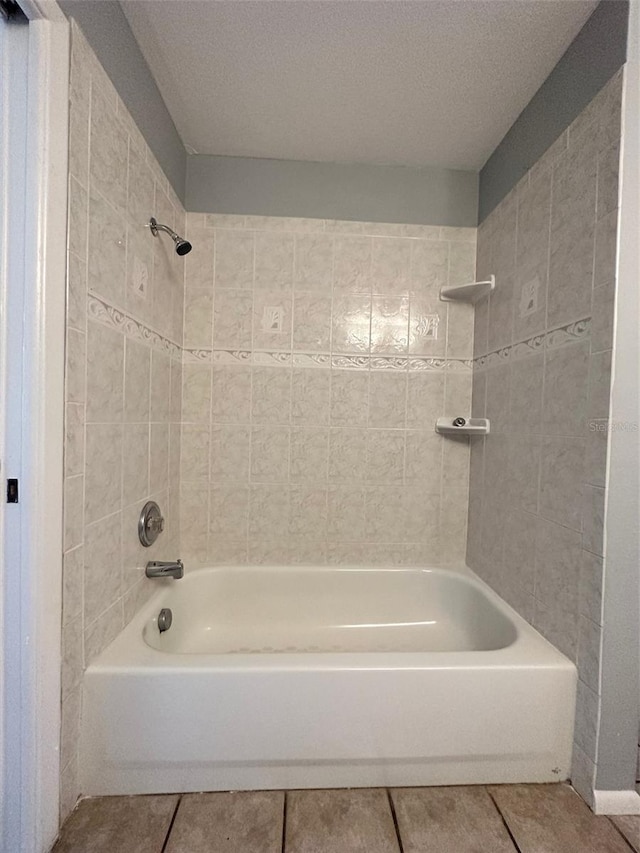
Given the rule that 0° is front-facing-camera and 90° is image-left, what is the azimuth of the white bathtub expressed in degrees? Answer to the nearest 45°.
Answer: approximately 0°
